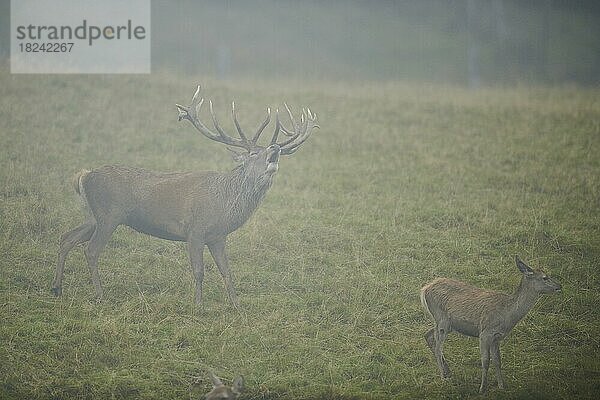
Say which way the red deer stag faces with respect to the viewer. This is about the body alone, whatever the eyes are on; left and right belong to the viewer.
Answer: facing to the right of the viewer

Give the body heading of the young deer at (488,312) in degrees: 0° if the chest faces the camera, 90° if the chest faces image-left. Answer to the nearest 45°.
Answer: approximately 270°
